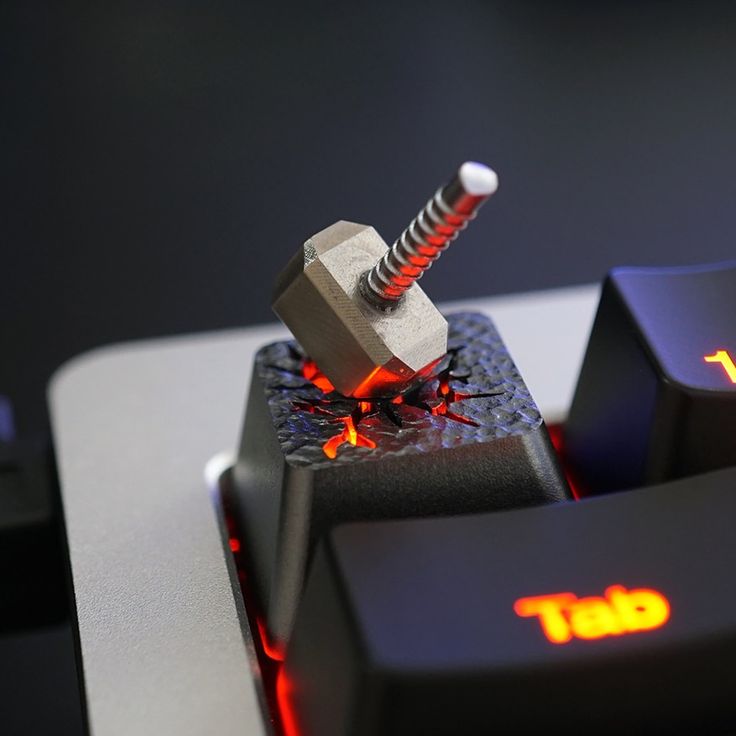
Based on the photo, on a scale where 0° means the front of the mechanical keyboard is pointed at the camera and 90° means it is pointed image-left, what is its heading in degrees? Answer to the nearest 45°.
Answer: approximately 0°
